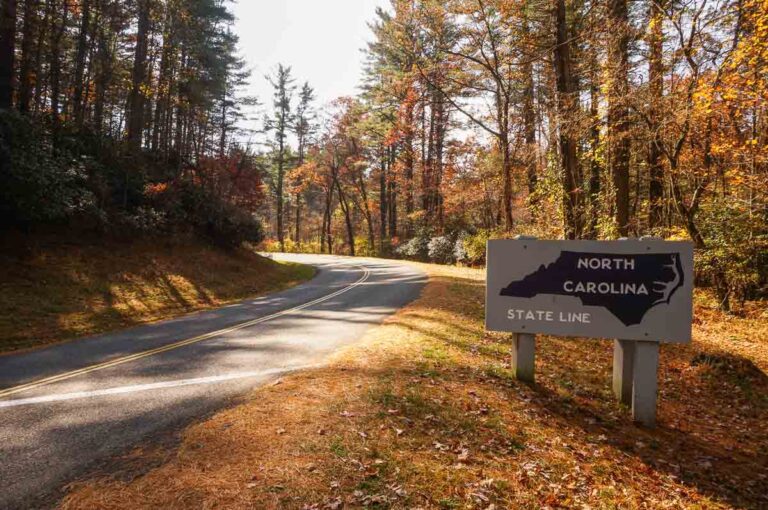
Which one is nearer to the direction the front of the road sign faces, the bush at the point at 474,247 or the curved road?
the curved road

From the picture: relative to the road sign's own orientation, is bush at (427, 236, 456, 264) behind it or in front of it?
behind

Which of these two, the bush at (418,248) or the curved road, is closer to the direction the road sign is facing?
the curved road

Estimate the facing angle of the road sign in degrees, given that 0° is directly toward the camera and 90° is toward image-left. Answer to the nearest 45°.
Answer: approximately 0°

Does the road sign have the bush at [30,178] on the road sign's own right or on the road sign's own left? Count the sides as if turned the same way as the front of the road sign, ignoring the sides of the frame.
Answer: on the road sign's own right

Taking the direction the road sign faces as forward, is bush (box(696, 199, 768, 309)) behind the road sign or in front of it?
behind

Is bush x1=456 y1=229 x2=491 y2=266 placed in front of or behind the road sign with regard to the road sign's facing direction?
behind

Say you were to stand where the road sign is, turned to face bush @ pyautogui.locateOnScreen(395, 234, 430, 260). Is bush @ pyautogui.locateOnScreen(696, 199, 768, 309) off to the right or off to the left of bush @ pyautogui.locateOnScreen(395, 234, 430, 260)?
right

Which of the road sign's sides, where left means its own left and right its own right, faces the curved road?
right

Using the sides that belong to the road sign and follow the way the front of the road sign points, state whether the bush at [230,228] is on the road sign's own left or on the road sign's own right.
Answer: on the road sign's own right
